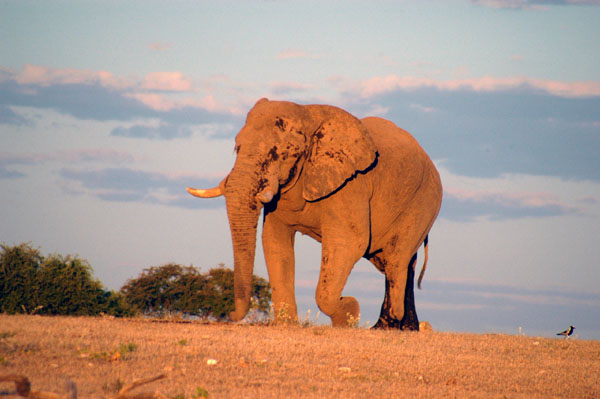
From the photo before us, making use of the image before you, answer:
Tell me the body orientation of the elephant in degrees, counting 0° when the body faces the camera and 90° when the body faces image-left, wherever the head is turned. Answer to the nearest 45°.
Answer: approximately 45°

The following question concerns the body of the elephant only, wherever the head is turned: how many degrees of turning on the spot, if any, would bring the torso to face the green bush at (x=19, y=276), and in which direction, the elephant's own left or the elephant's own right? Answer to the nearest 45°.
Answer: approximately 90° to the elephant's own right

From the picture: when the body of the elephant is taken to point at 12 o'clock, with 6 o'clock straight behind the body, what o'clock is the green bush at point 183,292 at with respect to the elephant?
The green bush is roughly at 4 o'clock from the elephant.

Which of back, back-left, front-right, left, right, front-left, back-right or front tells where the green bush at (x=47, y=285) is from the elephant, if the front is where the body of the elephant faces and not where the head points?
right
